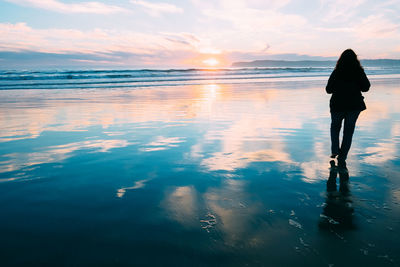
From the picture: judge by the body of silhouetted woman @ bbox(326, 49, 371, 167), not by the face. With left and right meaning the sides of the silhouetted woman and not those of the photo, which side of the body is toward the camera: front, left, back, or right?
back

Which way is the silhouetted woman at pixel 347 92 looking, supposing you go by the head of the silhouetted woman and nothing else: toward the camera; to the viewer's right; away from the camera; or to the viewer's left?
away from the camera
